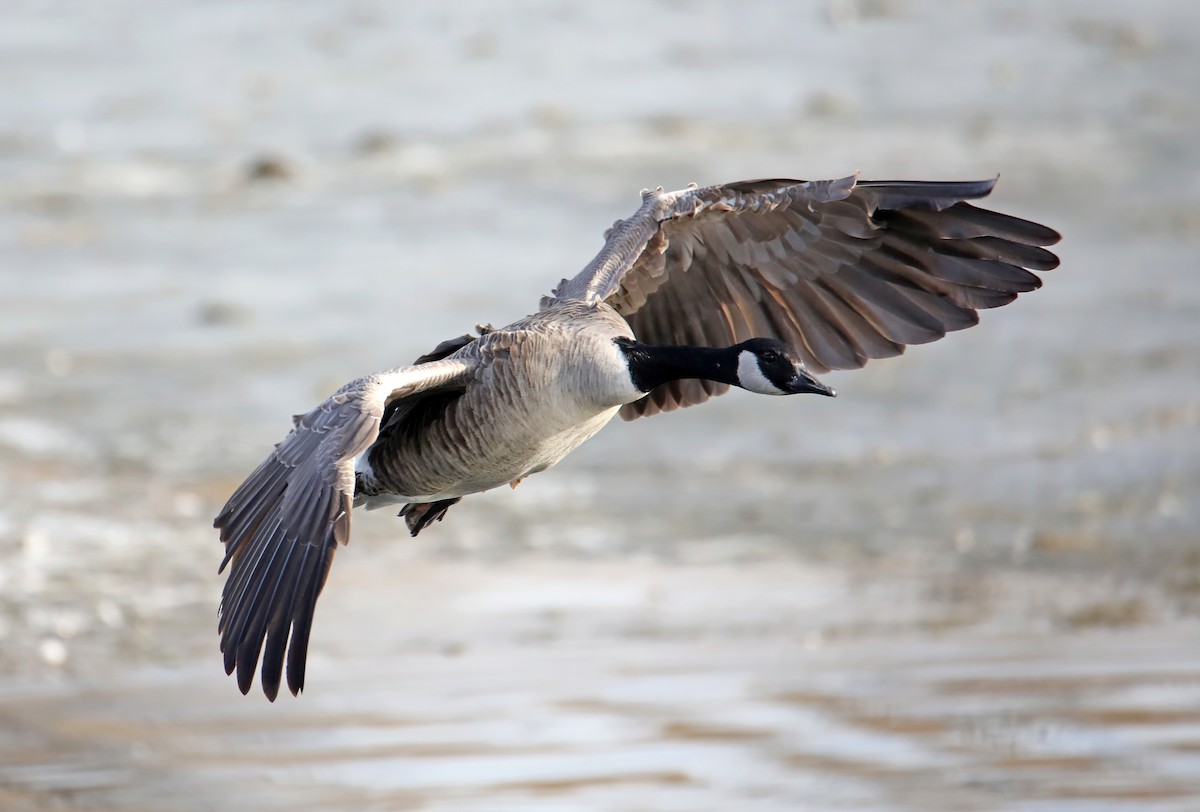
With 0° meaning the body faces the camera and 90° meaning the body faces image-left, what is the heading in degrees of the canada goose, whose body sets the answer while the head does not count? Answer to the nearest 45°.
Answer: approximately 315°
